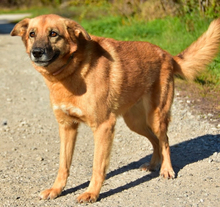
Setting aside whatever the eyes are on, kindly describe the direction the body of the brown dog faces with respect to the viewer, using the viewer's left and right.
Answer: facing the viewer and to the left of the viewer
